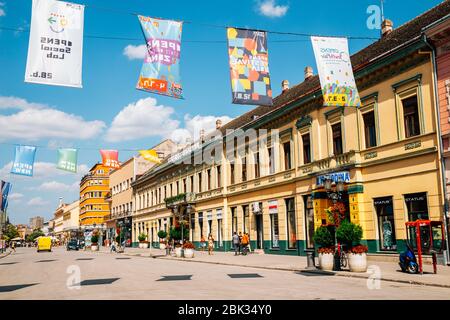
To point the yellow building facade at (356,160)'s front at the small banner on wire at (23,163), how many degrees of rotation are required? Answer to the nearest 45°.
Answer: approximately 45° to its right

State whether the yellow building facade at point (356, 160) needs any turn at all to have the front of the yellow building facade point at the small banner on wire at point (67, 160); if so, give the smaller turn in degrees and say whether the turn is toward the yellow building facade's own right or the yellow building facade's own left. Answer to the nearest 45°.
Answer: approximately 45° to the yellow building facade's own right

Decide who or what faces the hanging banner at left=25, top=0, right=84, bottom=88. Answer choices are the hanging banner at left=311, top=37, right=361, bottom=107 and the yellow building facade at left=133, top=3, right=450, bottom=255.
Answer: the yellow building facade

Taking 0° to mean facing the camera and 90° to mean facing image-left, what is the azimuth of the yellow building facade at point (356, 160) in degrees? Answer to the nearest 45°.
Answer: approximately 45°

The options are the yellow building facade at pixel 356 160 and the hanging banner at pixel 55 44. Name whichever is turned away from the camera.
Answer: the hanging banner

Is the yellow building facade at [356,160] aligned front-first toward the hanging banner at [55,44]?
yes

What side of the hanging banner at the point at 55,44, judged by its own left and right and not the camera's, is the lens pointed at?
back
